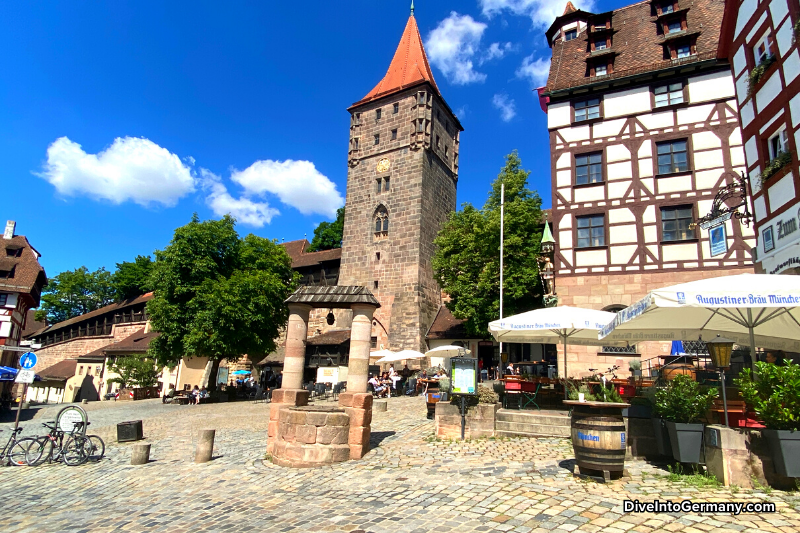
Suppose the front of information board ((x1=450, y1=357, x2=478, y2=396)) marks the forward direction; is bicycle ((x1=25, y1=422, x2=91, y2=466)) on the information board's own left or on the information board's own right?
on the information board's own right

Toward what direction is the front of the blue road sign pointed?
toward the camera

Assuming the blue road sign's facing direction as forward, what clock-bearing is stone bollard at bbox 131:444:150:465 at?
The stone bollard is roughly at 11 o'clock from the blue road sign.

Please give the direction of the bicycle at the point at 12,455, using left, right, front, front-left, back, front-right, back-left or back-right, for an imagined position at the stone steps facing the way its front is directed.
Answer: right

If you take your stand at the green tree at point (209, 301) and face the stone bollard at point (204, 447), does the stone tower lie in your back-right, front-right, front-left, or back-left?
back-left

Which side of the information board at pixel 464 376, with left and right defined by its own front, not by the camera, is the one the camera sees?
front

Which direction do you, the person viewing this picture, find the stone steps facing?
facing the viewer

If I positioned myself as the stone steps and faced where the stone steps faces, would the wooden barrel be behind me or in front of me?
in front

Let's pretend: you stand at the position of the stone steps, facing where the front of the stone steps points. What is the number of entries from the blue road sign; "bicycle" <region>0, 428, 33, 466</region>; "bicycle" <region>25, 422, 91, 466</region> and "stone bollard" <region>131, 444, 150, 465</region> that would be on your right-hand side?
4

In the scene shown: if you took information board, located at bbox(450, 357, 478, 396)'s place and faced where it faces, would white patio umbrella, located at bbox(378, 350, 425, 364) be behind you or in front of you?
behind

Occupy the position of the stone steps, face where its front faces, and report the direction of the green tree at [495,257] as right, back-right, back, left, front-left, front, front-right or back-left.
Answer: back

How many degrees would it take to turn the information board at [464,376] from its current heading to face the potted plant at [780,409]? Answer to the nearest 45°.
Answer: approximately 45° to its left

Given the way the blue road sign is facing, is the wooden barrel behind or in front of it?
in front

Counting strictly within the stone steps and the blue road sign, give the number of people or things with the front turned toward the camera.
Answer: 2
